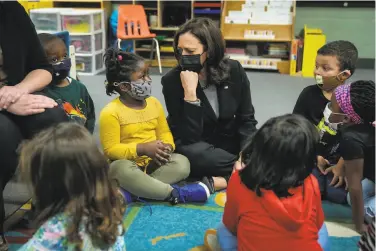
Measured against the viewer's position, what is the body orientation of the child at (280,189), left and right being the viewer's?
facing away from the viewer

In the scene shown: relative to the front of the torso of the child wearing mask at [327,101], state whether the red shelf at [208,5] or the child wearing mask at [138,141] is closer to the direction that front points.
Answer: the child wearing mask

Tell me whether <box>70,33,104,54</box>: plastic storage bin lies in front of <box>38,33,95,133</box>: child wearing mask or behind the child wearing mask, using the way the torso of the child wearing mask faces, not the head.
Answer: behind

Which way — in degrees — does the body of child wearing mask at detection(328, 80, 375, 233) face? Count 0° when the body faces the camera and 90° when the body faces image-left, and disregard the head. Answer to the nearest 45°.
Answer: approximately 90°

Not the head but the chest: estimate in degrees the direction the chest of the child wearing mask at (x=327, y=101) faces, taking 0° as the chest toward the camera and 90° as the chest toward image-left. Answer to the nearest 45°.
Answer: approximately 45°

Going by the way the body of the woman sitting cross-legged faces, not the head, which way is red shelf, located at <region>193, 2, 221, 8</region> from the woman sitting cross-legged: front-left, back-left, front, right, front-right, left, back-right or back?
back-right

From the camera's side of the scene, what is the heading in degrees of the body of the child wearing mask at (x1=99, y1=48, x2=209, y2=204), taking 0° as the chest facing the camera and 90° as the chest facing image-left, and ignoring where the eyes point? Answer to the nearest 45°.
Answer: approximately 315°

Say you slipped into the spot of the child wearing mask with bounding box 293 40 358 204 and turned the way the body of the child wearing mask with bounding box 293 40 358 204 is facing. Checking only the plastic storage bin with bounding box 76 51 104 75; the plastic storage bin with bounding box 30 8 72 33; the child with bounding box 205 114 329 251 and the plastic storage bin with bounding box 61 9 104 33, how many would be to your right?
3

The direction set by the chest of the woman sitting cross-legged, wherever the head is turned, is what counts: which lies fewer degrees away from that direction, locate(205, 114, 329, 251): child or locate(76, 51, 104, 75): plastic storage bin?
the child

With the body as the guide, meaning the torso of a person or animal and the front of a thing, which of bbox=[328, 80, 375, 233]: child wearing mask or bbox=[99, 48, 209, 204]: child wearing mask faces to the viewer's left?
bbox=[328, 80, 375, 233]: child wearing mask
